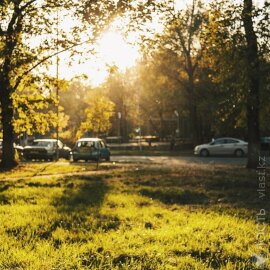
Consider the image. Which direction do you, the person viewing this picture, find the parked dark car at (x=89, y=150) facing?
facing away from the viewer and to the right of the viewer

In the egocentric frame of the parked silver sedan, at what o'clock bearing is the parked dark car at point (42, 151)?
The parked dark car is roughly at 11 o'clock from the parked silver sedan.

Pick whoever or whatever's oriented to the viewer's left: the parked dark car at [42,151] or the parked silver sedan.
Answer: the parked silver sedan

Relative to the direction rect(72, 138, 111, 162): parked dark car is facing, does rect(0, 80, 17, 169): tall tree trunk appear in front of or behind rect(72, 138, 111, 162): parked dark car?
behind

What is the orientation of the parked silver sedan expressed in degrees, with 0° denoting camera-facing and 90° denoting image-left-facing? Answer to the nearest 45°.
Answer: approximately 90°

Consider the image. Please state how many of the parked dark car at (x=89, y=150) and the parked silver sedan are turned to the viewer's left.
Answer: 1

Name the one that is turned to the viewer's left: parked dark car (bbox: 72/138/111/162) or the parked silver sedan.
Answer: the parked silver sedan

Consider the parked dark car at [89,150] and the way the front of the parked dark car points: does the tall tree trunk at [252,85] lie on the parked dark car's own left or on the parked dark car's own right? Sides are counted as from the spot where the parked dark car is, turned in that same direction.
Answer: on the parked dark car's own right

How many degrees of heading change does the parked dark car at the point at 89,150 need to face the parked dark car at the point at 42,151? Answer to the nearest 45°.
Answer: approximately 90° to its left
